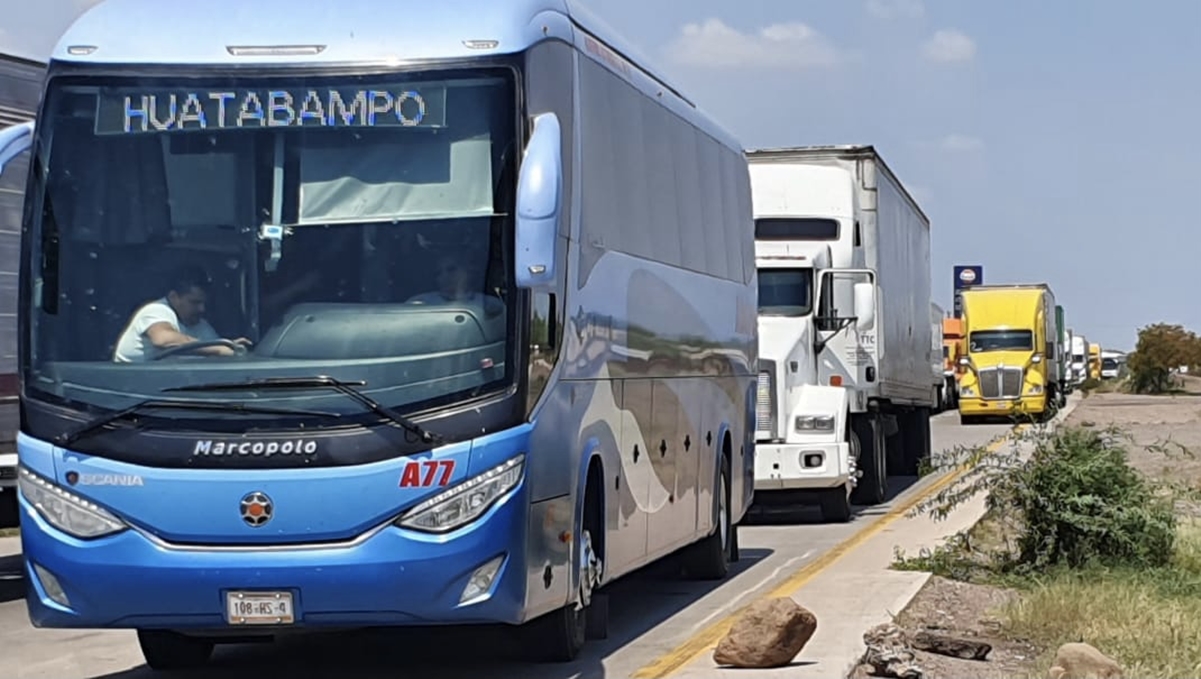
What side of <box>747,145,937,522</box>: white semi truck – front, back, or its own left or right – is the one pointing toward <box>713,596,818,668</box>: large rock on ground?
front

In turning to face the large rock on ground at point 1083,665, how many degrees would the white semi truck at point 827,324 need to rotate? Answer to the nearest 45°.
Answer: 0° — it already faces it

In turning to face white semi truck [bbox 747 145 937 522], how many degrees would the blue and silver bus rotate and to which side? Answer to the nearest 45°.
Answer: approximately 135° to its left

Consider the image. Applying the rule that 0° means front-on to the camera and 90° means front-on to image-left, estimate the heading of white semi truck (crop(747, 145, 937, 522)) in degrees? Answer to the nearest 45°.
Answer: approximately 0°

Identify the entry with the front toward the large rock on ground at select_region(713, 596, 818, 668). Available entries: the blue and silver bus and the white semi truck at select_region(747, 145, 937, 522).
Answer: the white semi truck

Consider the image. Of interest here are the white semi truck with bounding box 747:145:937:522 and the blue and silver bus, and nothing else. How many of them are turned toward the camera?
2

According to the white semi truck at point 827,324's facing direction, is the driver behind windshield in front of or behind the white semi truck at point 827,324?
in front

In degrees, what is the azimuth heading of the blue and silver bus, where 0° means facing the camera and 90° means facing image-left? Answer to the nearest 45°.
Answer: approximately 0°

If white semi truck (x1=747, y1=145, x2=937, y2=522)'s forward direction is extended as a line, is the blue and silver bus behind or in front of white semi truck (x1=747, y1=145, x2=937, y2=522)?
in front
